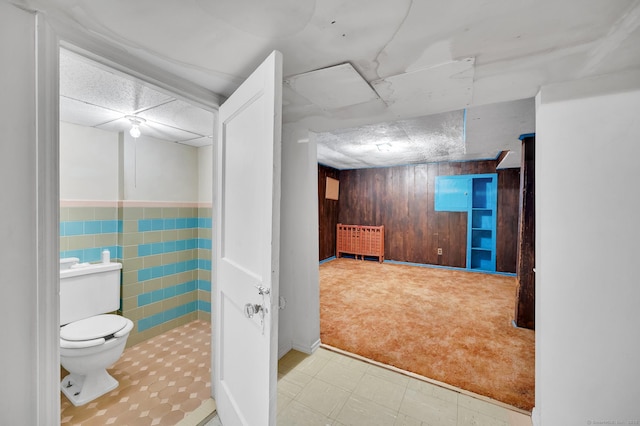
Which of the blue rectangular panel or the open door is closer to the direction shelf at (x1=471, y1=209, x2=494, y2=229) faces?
the open door

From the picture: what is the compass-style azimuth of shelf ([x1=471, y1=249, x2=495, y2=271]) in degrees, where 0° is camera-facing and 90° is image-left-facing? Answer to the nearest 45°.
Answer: approximately 0°

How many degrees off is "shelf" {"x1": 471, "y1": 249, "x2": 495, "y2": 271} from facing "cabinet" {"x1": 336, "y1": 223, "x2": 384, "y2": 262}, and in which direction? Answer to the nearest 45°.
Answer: approximately 90° to its right

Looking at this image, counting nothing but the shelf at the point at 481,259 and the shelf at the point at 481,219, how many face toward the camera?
2

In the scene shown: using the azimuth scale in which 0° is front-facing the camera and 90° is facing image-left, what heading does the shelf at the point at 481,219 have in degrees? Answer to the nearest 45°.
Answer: approximately 0°

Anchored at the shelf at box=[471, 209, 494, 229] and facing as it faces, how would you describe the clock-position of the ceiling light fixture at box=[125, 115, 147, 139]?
The ceiling light fixture is roughly at 1 o'clock from the shelf.
